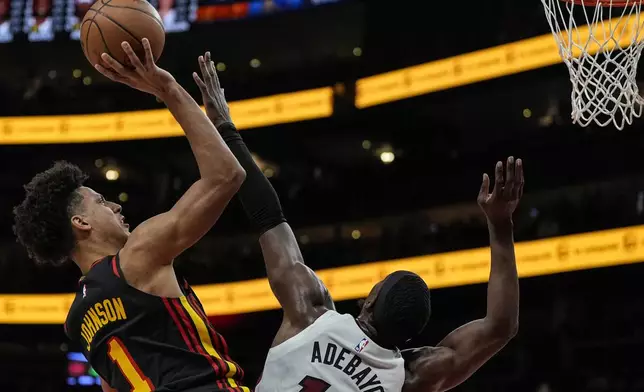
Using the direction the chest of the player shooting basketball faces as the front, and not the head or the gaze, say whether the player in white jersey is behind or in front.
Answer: in front

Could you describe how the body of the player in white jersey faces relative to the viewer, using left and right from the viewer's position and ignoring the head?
facing away from the viewer and to the left of the viewer

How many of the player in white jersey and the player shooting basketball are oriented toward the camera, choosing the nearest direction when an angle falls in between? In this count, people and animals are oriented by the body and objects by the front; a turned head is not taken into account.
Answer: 0

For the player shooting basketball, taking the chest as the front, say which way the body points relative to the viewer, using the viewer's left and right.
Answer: facing away from the viewer and to the right of the viewer

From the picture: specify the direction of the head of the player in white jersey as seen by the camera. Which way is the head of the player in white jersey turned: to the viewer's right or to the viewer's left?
to the viewer's left

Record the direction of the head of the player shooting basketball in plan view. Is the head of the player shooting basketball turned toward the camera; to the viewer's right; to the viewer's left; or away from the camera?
to the viewer's right

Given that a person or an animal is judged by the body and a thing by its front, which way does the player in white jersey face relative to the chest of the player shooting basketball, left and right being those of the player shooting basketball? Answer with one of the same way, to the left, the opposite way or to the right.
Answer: to the left

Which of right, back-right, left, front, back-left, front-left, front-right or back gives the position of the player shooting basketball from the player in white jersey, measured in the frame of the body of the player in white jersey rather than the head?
left
